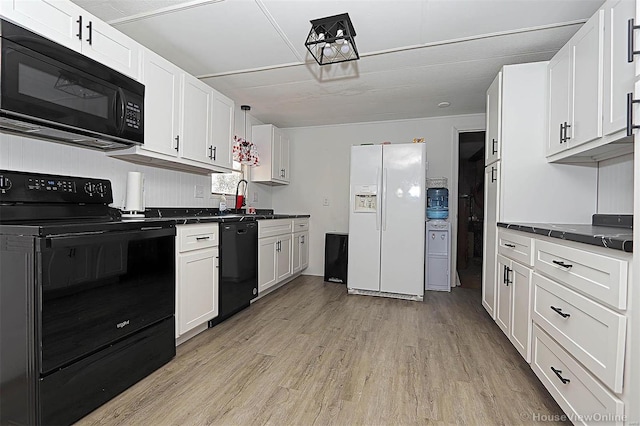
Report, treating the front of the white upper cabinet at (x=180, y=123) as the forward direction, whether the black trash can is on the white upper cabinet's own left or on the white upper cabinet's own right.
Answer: on the white upper cabinet's own left

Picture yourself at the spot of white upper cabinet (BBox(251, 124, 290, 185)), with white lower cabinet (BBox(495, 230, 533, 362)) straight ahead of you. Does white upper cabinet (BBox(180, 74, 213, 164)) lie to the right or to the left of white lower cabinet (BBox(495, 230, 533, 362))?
right

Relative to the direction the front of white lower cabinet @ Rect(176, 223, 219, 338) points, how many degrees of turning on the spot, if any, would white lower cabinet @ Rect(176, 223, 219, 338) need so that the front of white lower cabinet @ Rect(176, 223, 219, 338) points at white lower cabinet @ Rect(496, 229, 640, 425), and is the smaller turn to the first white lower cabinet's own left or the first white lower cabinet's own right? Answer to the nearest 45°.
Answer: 0° — it already faces it

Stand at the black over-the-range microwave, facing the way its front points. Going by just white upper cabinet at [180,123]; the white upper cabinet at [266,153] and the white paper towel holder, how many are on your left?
3

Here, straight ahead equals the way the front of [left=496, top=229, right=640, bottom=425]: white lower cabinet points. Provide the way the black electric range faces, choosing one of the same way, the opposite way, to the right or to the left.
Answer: the opposite way

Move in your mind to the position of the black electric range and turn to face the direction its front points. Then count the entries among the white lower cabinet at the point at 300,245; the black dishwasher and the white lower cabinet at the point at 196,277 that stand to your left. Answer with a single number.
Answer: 3

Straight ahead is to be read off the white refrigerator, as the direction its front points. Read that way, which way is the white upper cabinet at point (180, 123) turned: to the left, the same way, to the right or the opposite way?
to the left

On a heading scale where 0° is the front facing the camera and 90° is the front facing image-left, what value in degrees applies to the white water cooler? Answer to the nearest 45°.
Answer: approximately 0°

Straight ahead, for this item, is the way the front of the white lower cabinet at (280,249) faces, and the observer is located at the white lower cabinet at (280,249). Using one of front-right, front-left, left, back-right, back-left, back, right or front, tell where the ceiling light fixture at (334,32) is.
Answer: front-right

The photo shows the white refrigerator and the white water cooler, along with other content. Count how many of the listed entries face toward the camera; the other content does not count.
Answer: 2
